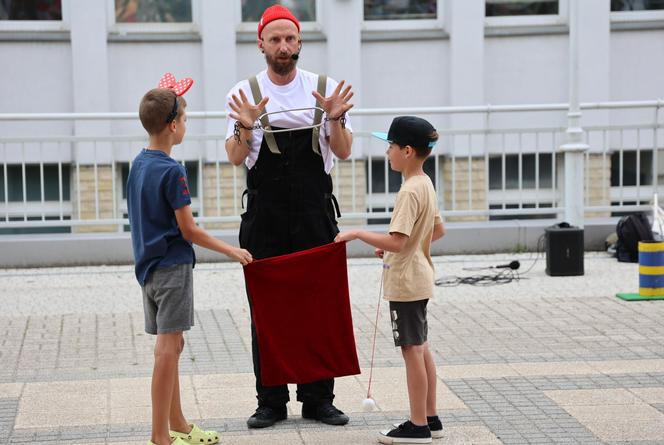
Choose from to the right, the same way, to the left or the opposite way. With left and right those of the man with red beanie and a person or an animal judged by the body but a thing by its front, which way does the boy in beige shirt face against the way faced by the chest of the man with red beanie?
to the right

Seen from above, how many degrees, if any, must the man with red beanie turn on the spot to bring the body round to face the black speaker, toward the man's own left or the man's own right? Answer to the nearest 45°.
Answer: approximately 135° to the man's own left

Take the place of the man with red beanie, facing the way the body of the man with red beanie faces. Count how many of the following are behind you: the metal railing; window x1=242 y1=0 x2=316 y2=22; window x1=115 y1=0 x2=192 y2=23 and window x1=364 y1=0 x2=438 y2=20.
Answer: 4

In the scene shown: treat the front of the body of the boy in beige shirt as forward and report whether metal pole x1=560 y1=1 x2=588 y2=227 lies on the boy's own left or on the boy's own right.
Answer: on the boy's own right

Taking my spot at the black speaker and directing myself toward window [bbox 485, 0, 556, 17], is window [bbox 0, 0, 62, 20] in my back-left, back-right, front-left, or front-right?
front-left

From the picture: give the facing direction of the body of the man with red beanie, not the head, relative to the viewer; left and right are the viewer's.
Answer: facing the viewer

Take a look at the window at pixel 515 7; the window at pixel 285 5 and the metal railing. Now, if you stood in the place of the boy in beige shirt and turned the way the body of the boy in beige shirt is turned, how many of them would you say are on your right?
3

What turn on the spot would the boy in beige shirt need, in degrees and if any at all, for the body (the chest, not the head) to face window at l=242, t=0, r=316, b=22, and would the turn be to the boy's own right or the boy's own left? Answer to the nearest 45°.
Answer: approximately 90° to the boy's own right

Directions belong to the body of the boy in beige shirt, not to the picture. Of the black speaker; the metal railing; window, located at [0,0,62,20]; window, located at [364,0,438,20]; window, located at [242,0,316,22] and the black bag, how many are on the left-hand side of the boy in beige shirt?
0

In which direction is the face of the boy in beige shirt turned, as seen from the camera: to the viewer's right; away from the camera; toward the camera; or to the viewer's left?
to the viewer's left

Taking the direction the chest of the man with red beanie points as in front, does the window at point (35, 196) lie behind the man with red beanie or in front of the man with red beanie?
behind

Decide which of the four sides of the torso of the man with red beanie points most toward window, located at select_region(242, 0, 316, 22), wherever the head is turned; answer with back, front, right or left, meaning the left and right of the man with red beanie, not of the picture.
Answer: back

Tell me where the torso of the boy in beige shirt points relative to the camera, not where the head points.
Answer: to the viewer's left

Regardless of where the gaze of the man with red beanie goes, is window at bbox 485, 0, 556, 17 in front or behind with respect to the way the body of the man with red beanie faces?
behind

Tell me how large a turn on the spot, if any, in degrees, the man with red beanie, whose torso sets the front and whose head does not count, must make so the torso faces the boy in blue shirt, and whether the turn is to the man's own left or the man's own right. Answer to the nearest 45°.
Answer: approximately 45° to the man's own right

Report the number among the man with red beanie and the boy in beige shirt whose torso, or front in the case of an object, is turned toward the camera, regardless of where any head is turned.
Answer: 1

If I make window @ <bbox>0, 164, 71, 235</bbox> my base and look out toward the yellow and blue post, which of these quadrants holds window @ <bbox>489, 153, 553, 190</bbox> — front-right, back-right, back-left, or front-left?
front-left
